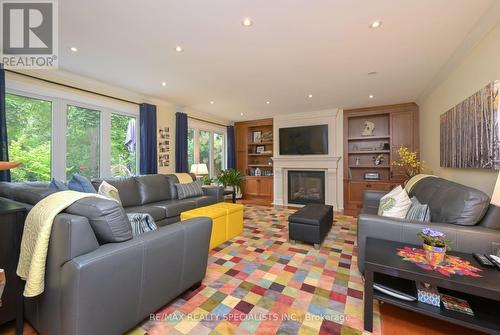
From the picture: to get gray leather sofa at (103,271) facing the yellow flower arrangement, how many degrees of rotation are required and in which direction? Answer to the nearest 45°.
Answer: approximately 45° to its right

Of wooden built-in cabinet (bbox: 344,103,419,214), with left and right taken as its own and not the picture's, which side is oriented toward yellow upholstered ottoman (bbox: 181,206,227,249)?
front

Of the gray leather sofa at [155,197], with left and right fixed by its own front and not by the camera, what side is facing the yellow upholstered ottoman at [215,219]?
front

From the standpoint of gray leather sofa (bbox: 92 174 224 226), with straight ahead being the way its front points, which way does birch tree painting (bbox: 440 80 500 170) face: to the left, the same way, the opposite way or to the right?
the opposite way

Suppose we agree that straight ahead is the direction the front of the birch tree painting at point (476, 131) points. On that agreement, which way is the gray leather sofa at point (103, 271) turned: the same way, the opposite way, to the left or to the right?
to the right

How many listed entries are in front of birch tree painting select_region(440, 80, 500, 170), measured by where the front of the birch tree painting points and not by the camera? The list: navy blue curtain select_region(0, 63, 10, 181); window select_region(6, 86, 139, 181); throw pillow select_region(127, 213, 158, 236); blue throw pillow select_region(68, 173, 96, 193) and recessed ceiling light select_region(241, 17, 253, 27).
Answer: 5

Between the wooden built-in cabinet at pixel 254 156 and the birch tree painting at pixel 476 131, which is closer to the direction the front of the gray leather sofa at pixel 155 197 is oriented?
the birch tree painting

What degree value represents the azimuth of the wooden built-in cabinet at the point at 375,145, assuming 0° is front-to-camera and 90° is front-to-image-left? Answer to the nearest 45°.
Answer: approximately 0°

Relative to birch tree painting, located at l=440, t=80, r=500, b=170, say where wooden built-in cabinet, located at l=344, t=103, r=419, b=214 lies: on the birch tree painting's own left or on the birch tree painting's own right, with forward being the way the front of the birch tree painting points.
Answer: on the birch tree painting's own right

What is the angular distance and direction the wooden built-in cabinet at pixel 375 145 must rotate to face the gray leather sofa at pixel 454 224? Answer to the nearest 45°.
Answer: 0° — it already faces it

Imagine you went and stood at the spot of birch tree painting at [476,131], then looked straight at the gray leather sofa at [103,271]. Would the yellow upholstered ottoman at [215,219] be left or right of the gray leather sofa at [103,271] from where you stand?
right

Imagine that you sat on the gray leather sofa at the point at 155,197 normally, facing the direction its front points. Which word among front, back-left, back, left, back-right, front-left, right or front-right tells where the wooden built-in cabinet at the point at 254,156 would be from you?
left

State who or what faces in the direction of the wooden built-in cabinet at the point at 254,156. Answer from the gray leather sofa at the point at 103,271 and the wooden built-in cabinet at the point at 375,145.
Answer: the gray leather sofa

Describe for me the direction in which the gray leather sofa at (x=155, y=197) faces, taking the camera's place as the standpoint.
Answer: facing the viewer and to the right of the viewer

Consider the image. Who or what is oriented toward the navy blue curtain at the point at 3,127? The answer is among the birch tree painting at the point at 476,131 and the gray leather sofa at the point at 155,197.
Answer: the birch tree painting

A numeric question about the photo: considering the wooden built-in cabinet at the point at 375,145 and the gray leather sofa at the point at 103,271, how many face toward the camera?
1

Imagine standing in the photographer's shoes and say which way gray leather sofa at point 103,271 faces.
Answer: facing away from the viewer and to the right of the viewer

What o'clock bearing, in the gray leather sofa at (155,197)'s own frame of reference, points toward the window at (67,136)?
The window is roughly at 5 o'clock from the gray leather sofa.
